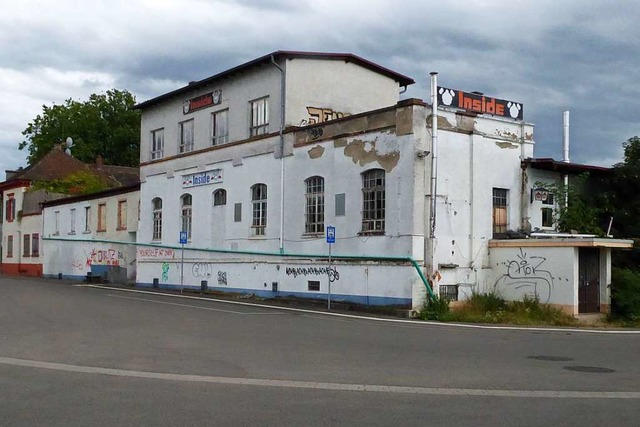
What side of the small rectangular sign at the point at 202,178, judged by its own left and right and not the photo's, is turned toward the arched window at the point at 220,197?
left

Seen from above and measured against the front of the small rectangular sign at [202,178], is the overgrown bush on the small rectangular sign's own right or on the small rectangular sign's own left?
on the small rectangular sign's own left

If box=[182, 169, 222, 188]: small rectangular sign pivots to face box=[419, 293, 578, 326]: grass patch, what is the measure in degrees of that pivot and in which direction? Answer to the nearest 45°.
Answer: approximately 90° to its left
